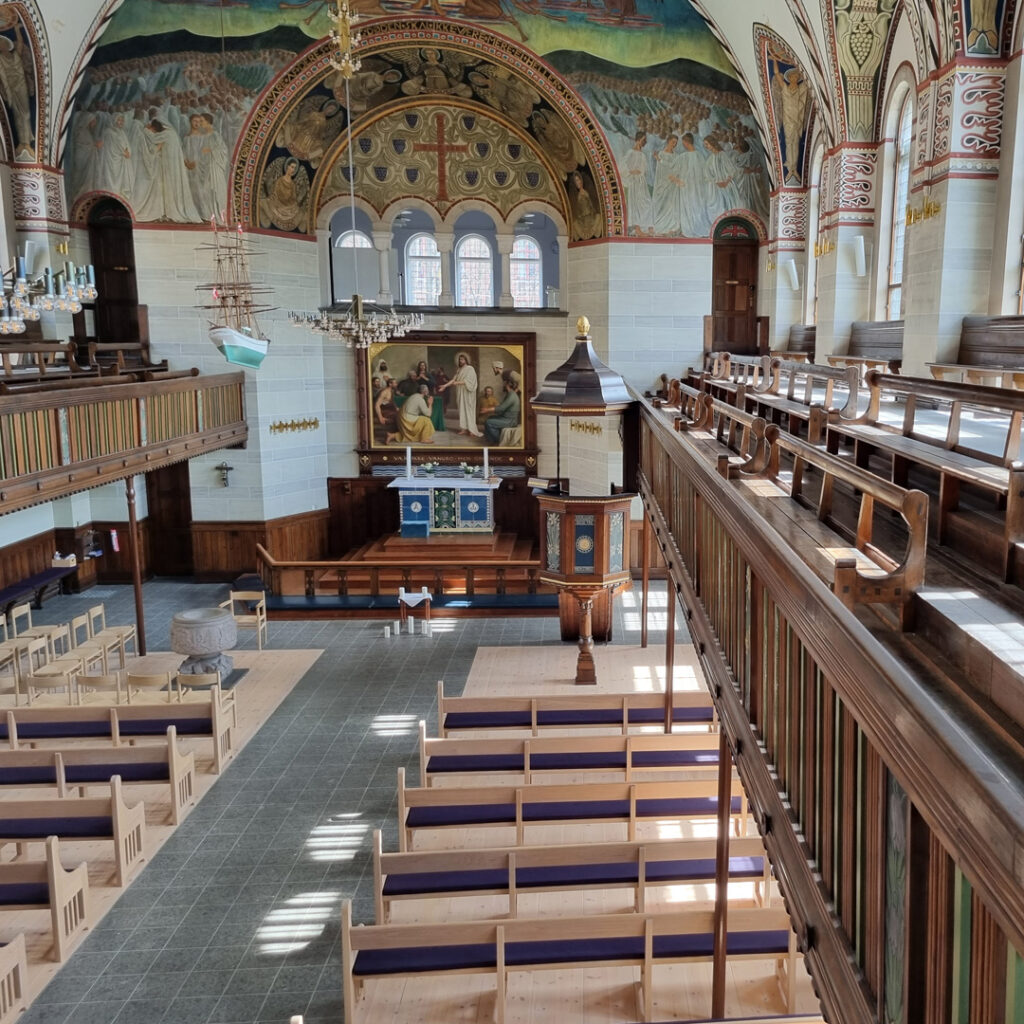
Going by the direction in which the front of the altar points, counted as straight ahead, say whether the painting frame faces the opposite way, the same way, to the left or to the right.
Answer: the same way

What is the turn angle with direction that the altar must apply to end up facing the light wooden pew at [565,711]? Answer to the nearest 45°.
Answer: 0° — it already faces it

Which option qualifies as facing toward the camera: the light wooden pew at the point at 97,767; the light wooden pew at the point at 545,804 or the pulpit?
the pulpit

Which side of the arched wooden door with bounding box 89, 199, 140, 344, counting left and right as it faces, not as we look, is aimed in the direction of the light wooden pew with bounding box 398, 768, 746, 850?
front

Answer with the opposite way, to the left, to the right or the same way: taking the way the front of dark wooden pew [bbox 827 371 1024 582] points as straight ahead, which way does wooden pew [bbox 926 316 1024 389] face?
the same way

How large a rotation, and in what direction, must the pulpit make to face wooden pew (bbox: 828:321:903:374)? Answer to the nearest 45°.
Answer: approximately 135° to its left

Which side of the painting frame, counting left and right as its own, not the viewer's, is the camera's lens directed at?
front

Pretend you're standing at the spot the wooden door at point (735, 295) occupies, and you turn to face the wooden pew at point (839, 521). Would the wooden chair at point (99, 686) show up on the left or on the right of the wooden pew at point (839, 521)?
right

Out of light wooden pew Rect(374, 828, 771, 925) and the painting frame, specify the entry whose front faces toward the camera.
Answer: the painting frame

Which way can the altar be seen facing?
toward the camera

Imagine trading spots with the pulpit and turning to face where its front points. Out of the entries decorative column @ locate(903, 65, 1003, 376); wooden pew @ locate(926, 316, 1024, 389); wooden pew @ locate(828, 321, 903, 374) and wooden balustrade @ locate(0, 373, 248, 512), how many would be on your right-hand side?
1

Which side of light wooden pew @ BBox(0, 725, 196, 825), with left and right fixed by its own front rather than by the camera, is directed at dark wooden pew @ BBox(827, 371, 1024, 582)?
right

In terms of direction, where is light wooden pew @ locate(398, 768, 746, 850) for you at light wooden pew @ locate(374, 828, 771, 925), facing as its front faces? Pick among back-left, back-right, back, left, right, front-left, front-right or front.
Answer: front
